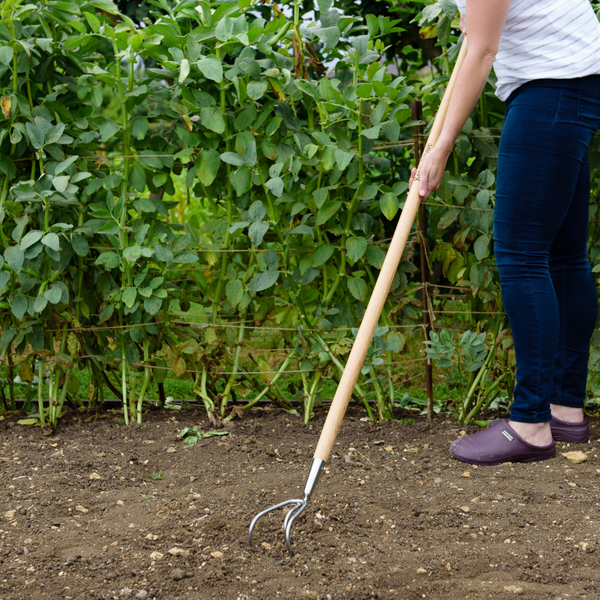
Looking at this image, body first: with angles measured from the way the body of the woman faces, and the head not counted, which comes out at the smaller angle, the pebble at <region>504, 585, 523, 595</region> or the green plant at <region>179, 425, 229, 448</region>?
the green plant

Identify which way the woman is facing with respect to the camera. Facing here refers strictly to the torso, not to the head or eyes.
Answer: to the viewer's left

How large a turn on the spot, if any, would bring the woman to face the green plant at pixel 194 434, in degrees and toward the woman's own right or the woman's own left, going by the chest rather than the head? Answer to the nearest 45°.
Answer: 0° — they already face it

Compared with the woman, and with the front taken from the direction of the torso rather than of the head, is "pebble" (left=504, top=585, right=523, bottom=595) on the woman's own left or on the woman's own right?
on the woman's own left
